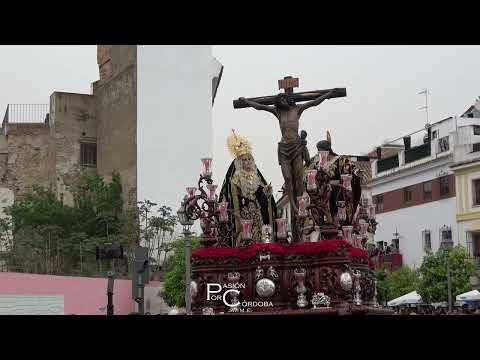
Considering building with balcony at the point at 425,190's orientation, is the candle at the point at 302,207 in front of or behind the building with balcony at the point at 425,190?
in front

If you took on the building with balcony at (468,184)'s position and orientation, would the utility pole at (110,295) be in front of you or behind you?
in front

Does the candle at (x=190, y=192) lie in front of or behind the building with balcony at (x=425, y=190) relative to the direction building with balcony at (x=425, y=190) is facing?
in front

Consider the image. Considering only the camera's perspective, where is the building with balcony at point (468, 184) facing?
facing the viewer and to the left of the viewer

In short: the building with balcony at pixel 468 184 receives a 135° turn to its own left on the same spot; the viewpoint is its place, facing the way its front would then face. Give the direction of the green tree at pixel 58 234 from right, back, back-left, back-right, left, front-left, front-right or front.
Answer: back

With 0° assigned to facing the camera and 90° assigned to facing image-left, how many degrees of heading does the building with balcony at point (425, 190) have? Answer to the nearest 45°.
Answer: approximately 45°

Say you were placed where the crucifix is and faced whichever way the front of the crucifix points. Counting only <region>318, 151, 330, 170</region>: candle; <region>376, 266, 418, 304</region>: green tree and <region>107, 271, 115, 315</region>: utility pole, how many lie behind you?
1

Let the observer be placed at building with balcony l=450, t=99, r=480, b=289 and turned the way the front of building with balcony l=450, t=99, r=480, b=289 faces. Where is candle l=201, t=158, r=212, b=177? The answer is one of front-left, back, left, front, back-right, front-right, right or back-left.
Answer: front-left

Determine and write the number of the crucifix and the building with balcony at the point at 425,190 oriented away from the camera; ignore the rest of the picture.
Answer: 0

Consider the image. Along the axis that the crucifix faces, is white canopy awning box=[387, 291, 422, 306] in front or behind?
behind
